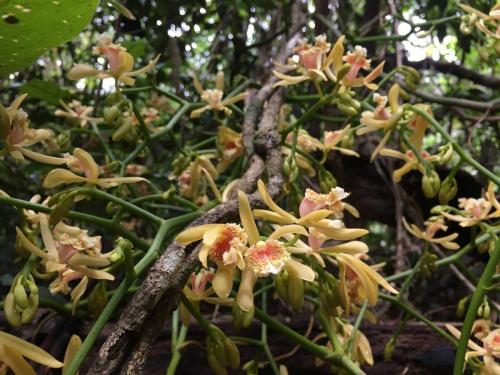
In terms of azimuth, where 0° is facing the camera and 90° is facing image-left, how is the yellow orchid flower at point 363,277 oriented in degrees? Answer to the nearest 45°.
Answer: approximately 45°
